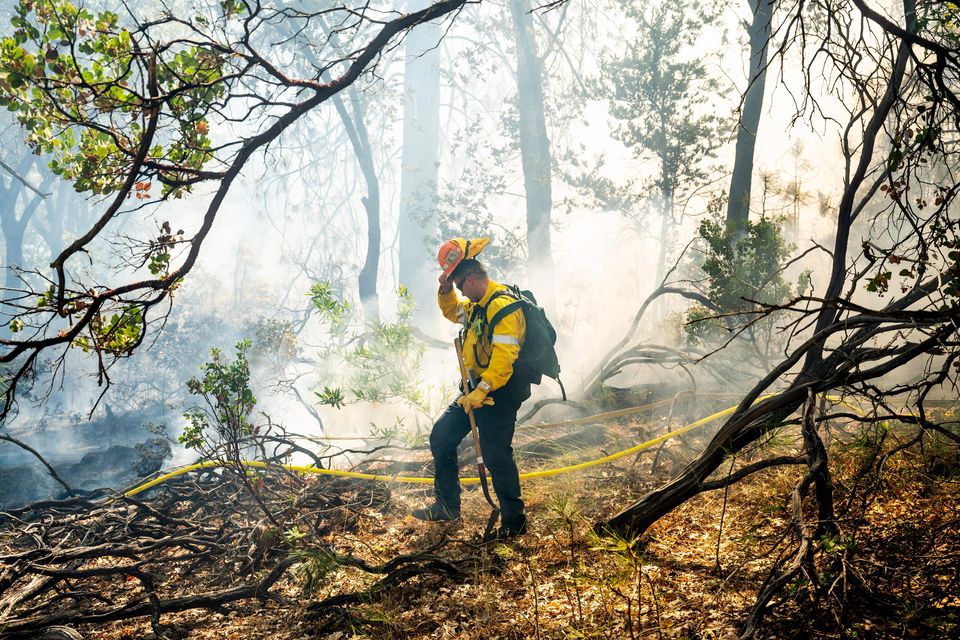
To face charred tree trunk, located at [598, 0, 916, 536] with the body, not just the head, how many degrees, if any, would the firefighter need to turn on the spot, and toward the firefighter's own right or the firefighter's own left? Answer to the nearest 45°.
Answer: approximately 135° to the firefighter's own left

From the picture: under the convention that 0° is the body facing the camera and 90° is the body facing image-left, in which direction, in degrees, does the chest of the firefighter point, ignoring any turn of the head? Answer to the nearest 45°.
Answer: approximately 90°

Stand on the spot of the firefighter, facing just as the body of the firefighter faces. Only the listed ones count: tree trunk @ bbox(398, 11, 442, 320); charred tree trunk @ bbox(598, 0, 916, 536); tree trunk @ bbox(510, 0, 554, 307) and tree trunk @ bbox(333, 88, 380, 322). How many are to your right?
3

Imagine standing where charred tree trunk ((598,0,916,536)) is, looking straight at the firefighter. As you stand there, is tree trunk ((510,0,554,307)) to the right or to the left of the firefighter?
right

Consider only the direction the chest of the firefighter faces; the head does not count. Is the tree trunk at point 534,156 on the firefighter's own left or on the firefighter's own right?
on the firefighter's own right

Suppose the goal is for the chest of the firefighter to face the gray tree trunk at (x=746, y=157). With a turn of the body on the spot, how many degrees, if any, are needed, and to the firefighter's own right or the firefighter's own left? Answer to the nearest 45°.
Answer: approximately 135° to the firefighter's own right

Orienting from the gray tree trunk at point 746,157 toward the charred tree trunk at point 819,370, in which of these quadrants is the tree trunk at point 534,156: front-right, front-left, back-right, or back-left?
back-right

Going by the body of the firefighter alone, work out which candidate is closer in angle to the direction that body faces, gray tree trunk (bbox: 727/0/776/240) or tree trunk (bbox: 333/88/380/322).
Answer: the tree trunk

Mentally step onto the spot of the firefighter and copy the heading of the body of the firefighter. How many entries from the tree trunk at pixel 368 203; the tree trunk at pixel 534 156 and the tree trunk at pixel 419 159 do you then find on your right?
3

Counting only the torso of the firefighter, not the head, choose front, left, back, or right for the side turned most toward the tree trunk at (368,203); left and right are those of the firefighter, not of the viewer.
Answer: right

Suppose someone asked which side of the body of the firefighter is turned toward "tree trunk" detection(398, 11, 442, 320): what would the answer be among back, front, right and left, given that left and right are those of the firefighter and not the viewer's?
right
